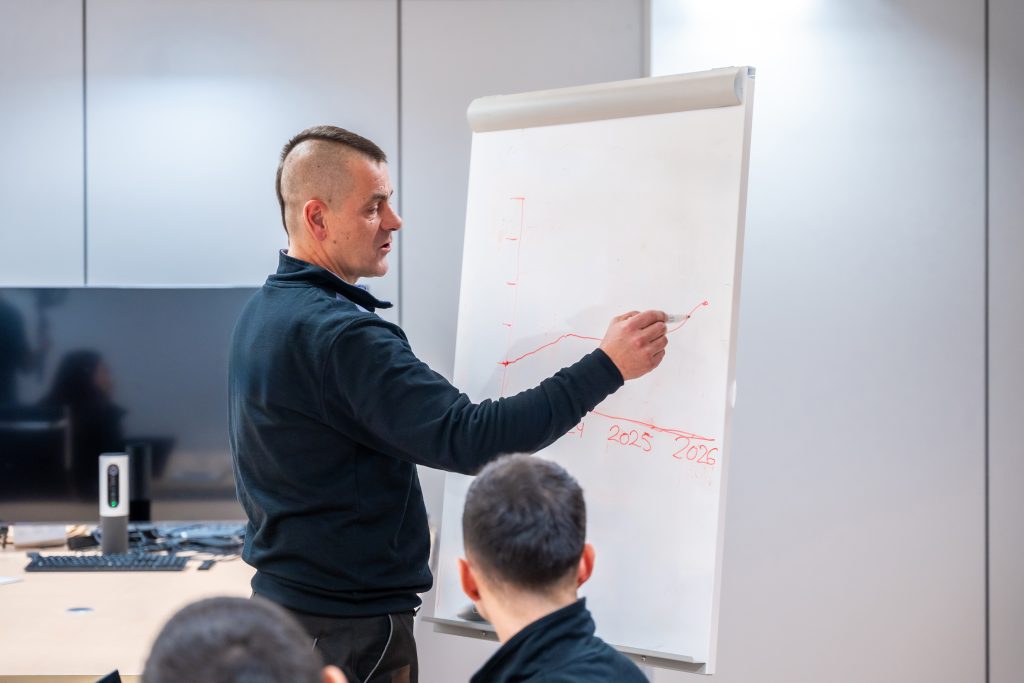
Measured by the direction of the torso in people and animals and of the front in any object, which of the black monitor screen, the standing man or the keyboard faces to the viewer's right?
the standing man

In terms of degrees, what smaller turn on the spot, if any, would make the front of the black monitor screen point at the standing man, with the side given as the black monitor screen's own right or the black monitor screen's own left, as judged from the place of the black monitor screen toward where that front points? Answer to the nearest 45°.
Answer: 0° — it already faces them

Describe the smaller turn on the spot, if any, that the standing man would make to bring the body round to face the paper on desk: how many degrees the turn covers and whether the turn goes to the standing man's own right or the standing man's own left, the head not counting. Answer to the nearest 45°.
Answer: approximately 135° to the standing man's own left

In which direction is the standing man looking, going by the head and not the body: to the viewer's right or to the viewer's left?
to the viewer's right

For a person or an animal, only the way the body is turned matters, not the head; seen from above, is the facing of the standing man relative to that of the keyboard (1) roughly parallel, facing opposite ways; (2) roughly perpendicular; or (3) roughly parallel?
roughly perpendicular

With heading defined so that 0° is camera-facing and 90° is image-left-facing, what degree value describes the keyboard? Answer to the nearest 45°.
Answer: approximately 0°

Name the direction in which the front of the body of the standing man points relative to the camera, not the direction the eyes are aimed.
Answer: to the viewer's right

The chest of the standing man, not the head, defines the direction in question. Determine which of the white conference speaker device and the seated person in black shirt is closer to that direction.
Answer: the seated person in black shirt

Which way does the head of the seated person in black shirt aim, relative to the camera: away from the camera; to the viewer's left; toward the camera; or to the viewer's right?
away from the camera
